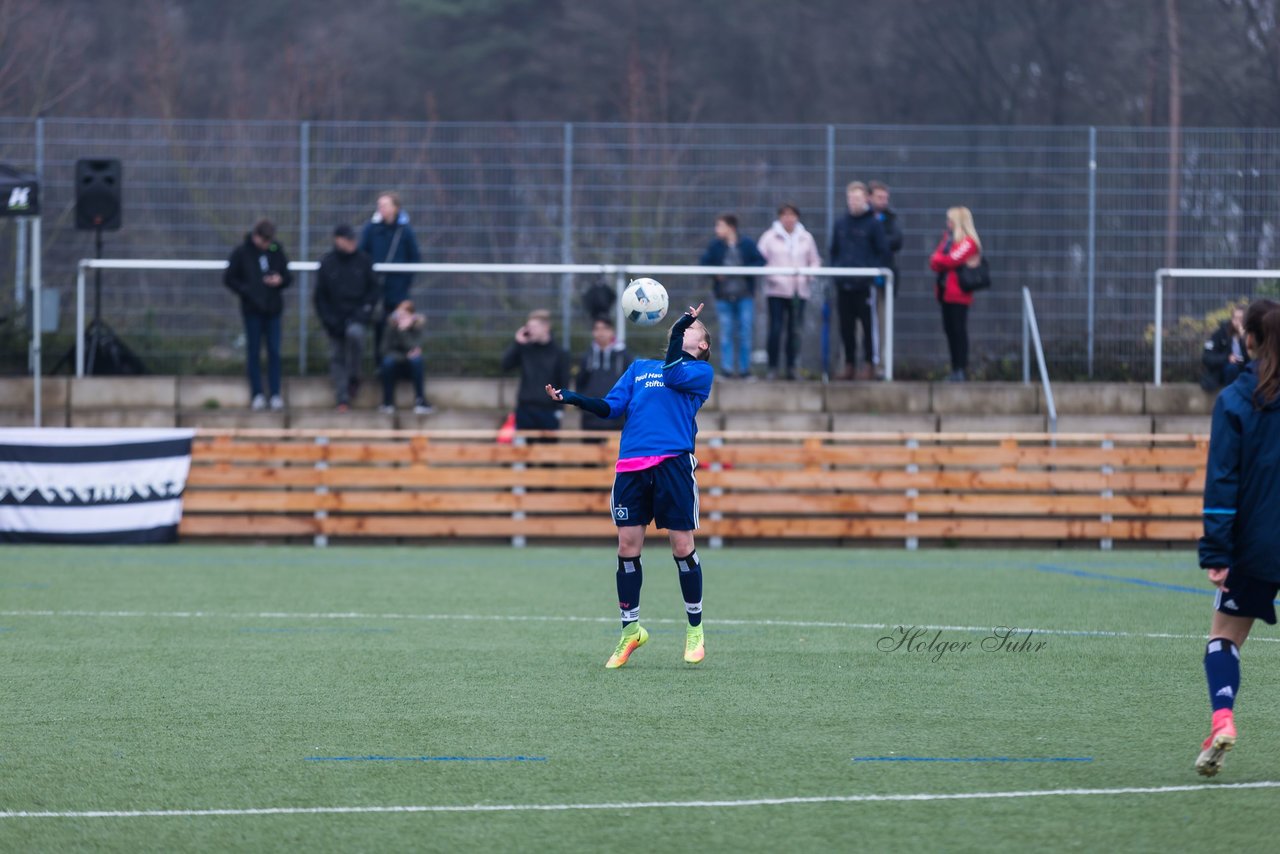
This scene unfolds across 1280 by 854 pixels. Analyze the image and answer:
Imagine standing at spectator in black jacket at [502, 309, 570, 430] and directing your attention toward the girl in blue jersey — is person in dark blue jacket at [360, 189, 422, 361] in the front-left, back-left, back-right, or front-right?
back-right

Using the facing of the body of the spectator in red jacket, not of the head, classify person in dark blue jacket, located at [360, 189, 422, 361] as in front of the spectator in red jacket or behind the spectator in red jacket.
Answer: in front

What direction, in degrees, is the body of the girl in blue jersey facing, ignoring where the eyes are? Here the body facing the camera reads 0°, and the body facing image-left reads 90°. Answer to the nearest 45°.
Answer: approximately 45°

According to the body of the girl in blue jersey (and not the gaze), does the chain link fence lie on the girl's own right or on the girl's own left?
on the girl's own right

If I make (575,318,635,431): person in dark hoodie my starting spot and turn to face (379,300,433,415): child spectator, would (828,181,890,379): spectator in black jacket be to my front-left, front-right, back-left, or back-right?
back-right

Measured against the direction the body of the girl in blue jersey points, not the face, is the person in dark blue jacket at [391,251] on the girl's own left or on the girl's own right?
on the girl's own right

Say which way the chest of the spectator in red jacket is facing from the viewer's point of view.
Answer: to the viewer's left
